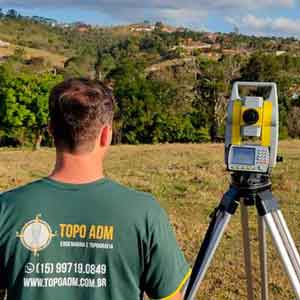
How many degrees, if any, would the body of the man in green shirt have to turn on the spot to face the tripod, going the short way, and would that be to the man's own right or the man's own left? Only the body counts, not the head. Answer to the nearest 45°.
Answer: approximately 45° to the man's own right

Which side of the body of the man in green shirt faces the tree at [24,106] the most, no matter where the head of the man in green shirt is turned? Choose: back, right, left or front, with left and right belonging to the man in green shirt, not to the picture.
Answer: front

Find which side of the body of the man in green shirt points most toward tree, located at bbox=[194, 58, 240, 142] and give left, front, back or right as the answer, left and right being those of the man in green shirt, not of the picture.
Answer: front

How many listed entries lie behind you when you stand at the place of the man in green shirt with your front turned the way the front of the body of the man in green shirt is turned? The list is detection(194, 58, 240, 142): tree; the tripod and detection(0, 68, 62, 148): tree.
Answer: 0

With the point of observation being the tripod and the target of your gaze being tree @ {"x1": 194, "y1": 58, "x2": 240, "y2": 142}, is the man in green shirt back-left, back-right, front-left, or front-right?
back-left

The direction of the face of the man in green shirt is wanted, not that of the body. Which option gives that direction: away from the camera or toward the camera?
away from the camera

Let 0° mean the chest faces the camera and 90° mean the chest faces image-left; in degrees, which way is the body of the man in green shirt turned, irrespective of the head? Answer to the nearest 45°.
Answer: approximately 180°

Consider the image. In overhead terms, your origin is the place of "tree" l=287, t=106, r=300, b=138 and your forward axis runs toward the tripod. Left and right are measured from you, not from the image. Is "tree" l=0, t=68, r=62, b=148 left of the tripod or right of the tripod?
right

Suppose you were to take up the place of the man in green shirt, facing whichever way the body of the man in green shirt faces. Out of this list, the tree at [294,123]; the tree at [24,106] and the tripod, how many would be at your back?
0
